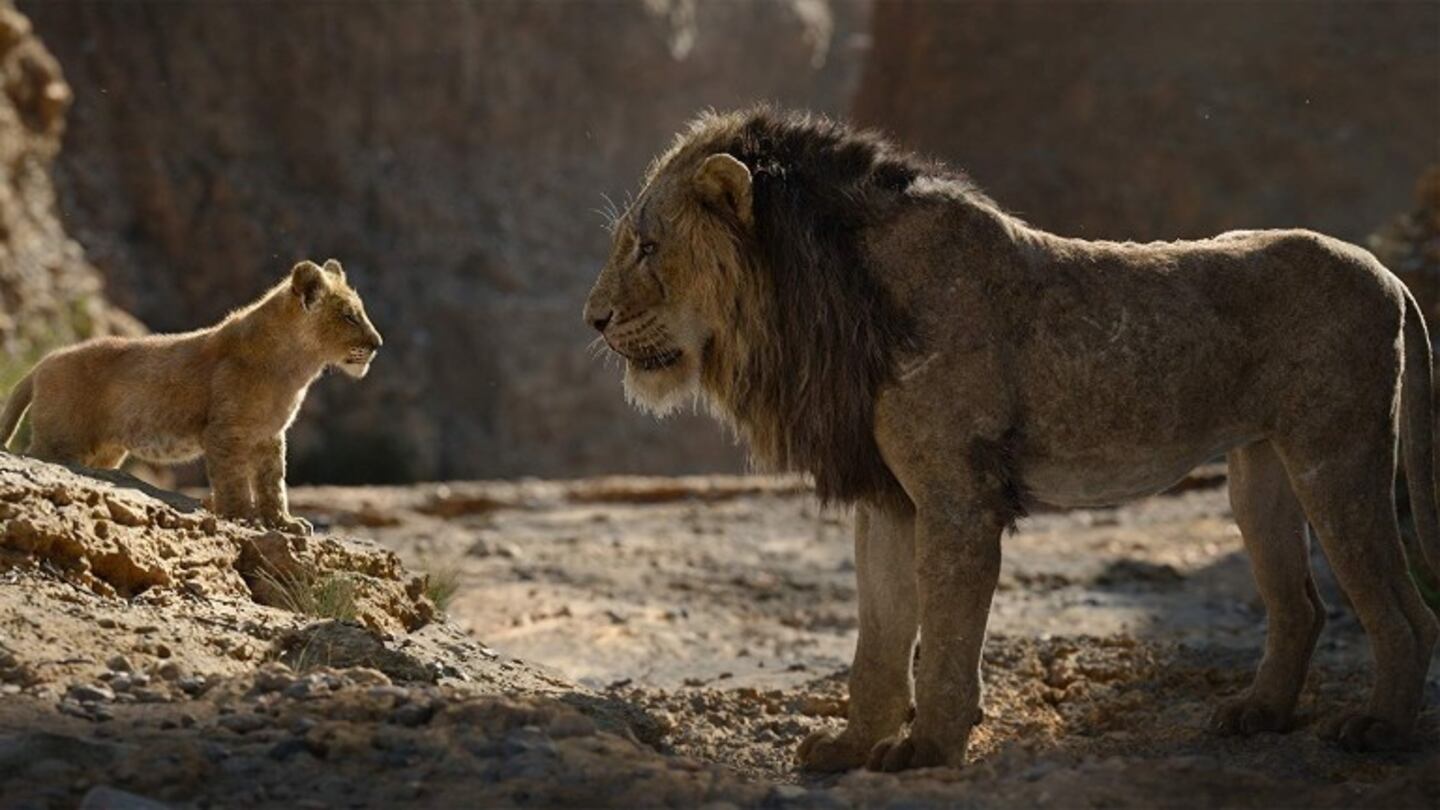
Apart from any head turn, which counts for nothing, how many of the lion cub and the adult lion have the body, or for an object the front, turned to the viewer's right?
1

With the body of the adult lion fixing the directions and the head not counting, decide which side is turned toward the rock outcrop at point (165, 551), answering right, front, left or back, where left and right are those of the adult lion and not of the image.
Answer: front

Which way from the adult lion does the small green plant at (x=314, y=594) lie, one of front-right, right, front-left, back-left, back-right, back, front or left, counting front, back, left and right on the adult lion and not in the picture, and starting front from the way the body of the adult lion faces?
front

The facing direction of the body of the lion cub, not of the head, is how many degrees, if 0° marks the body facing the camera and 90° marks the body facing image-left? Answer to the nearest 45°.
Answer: approximately 270°

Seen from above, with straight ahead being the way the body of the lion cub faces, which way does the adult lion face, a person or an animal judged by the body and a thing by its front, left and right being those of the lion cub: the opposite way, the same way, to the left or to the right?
the opposite way

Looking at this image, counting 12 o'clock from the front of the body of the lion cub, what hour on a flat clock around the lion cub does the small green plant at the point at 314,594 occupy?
The small green plant is roughly at 2 o'clock from the lion cub.

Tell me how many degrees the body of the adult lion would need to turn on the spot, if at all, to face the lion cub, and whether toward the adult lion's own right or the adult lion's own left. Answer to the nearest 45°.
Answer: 0° — it already faces it

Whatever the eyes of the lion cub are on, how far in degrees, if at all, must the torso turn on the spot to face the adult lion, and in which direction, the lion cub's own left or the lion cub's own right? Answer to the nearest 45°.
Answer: approximately 45° to the lion cub's own right

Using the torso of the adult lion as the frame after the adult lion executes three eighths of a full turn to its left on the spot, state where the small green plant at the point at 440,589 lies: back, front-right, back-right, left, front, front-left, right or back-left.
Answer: back

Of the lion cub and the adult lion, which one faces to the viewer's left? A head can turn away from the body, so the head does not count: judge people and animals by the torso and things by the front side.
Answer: the adult lion

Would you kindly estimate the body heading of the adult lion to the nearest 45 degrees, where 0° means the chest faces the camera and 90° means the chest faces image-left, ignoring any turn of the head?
approximately 90°
